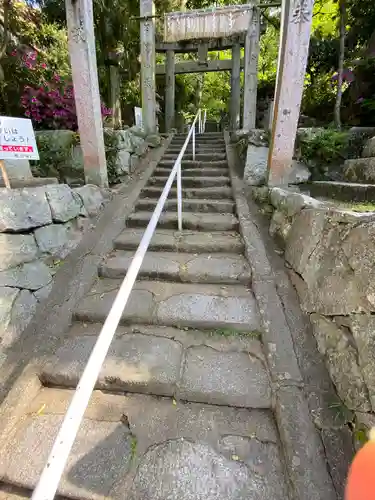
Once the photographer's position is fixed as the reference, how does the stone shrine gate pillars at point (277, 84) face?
facing the viewer

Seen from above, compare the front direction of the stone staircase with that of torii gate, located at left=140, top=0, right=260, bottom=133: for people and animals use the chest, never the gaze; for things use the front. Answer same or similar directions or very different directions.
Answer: same or similar directions

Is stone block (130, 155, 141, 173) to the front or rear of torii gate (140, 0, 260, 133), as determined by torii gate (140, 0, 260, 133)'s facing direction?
to the front

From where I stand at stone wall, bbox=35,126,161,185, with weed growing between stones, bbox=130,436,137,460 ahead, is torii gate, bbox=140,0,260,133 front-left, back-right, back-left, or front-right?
back-left

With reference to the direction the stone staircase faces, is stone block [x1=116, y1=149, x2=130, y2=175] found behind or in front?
behind

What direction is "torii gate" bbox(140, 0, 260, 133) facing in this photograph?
toward the camera

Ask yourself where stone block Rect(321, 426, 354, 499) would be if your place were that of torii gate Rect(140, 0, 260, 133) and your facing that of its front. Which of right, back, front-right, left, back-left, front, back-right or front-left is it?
front

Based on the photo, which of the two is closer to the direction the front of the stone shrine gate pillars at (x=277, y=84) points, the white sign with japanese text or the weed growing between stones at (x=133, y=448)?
the weed growing between stones

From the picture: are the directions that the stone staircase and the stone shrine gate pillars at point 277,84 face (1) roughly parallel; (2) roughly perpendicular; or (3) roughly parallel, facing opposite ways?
roughly parallel

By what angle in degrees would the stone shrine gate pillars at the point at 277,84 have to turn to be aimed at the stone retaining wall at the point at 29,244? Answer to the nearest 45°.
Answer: approximately 45° to its right

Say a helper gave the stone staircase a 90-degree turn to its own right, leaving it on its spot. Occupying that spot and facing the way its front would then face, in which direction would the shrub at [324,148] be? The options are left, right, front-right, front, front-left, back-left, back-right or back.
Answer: back-right
